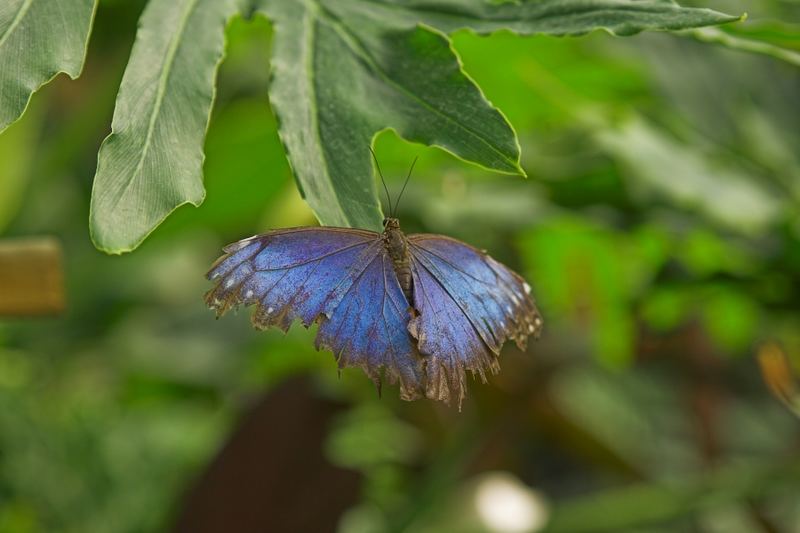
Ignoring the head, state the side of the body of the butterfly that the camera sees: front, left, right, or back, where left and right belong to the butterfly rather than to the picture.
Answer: back
